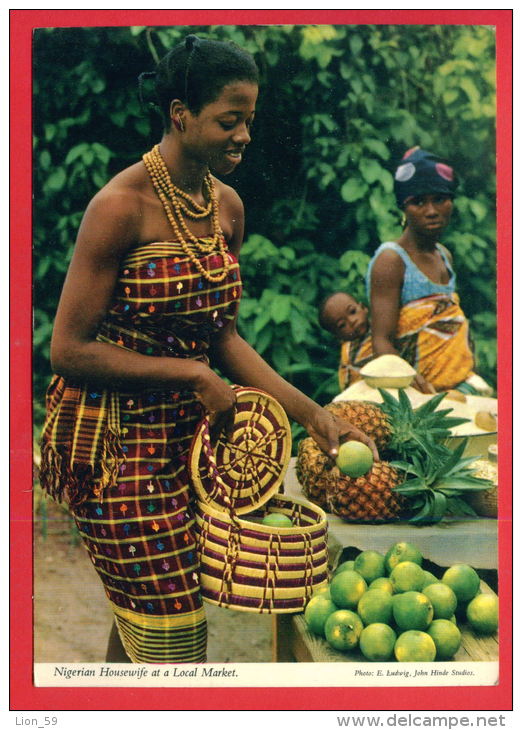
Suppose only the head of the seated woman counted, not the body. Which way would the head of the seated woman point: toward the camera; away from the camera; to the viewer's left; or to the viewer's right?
toward the camera

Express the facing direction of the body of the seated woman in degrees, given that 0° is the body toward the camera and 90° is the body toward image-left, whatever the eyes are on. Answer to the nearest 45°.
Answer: approximately 315°

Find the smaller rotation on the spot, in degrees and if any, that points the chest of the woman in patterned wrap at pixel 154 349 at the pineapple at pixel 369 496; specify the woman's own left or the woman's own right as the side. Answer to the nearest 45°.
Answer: approximately 90° to the woman's own left

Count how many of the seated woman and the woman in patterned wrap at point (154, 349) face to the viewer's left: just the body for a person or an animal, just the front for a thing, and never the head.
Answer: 0

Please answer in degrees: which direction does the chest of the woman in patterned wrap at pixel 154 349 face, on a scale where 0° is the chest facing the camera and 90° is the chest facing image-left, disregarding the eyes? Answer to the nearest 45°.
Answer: approximately 315°

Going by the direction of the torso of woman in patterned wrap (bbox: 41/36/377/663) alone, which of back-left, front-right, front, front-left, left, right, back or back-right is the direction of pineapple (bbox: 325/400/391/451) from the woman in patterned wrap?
left
